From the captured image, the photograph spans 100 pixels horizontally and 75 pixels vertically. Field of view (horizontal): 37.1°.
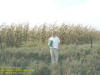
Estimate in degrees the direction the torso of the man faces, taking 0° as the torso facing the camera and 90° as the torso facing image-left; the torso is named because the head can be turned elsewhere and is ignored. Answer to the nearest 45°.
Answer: approximately 0°
